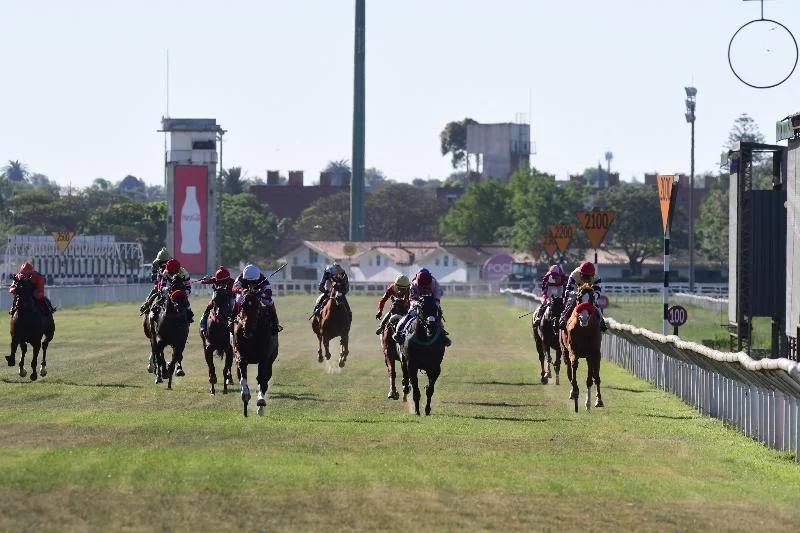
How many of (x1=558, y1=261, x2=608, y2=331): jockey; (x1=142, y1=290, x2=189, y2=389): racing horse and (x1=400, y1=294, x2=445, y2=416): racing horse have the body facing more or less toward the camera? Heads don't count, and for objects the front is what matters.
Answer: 3

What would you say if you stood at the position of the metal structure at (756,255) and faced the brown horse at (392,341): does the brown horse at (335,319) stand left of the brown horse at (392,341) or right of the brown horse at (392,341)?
right

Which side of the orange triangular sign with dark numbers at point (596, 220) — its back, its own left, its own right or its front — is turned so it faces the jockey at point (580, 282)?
front

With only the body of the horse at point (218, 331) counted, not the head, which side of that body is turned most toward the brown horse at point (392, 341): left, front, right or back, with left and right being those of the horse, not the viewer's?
left

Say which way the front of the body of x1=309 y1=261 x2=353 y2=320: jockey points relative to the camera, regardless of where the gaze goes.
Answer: toward the camera

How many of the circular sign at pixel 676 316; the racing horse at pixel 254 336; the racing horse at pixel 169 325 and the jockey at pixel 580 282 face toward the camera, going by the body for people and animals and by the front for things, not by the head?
4

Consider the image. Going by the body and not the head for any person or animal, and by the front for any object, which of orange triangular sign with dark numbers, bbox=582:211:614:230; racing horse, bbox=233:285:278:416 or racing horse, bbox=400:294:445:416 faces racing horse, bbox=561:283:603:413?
the orange triangular sign with dark numbers

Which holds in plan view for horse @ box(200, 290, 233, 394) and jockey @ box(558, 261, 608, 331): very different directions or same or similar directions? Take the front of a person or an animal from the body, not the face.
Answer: same or similar directions

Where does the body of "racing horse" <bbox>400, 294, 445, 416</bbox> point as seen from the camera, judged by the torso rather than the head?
toward the camera

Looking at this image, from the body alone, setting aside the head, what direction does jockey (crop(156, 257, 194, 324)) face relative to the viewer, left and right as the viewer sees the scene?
facing the viewer

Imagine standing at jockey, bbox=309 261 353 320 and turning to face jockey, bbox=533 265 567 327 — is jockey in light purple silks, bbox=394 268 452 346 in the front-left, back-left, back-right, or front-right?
front-right

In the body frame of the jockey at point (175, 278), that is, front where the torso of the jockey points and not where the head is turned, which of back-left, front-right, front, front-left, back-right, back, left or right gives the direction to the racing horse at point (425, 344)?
front-left

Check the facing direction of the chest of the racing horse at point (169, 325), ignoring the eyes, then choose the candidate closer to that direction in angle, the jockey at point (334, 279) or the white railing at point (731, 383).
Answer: the white railing

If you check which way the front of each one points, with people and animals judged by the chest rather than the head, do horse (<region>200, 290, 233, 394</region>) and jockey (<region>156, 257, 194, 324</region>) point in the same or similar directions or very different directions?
same or similar directions

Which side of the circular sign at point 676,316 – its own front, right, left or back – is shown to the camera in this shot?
front

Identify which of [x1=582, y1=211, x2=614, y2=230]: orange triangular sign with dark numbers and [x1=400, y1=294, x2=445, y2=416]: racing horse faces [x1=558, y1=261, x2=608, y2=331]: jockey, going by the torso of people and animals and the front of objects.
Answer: the orange triangular sign with dark numbers

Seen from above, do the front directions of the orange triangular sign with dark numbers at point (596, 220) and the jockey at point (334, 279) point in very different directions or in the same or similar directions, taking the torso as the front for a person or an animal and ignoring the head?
same or similar directions
